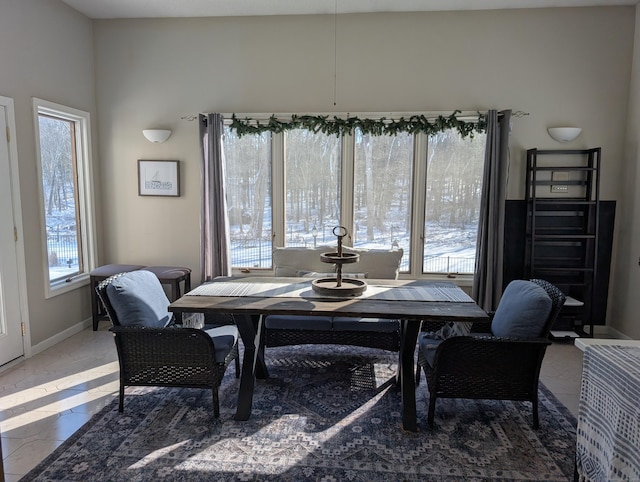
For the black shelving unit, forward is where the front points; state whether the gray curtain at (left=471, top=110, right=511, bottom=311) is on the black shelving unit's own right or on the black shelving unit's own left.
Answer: on the black shelving unit's own right

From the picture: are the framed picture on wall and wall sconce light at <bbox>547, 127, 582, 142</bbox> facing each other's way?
no

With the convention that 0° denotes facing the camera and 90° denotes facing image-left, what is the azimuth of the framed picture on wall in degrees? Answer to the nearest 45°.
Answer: approximately 0°

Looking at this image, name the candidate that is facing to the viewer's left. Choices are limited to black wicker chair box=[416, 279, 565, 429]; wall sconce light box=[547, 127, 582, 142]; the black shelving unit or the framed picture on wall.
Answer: the black wicker chair

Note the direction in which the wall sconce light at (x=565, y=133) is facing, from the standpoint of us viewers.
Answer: facing the viewer

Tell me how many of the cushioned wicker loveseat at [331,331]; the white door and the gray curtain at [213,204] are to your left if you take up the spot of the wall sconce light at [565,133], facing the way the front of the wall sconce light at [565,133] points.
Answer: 0

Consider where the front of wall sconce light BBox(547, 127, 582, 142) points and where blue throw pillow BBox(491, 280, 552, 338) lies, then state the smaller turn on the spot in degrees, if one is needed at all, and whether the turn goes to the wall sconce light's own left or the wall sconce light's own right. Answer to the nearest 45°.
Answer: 0° — it already faces it

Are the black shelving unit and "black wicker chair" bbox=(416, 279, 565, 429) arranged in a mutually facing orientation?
no

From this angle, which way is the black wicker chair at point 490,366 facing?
to the viewer's left

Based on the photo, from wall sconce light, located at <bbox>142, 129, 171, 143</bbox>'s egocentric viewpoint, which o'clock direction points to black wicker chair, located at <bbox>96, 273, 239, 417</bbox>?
The black wicker chair is roughly at 12 o'clock from the wall sconce light.

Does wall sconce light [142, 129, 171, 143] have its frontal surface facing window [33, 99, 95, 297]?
no

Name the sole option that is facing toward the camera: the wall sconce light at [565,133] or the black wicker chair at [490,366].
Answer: the wall sconce light

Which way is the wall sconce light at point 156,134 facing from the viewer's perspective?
toward the camera

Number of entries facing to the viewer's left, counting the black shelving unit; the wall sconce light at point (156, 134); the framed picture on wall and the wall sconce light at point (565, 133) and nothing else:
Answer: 0

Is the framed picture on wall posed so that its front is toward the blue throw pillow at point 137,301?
yes

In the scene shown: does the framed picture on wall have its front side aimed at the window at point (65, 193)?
no

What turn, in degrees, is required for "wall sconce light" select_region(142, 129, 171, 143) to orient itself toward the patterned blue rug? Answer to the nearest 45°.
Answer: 0° — it already faces it

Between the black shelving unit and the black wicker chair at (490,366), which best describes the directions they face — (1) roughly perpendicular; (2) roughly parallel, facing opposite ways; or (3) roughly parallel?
roughly perpendicular

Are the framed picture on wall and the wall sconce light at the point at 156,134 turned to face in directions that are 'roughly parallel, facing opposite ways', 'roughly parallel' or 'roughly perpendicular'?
roughly parallel
